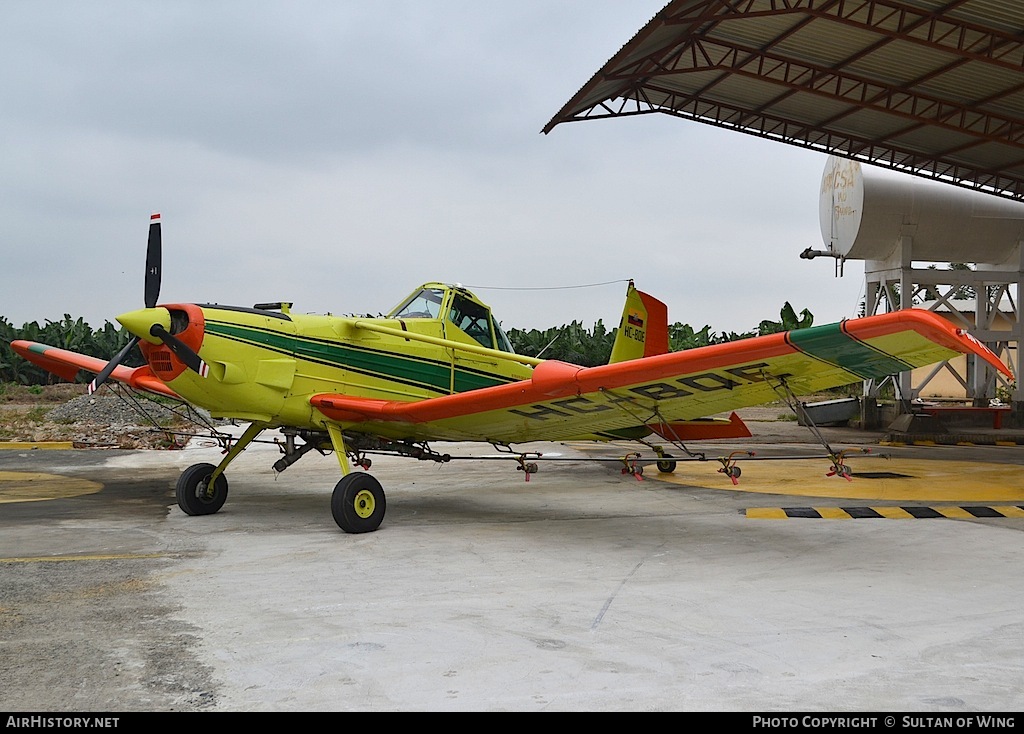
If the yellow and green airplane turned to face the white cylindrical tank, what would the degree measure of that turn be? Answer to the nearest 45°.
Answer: approximately 180°

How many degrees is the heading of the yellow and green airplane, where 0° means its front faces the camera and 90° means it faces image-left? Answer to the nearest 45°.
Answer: approximately 45°

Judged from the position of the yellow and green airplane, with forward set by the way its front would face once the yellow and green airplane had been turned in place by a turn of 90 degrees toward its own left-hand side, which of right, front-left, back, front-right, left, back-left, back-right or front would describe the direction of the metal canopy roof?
left
